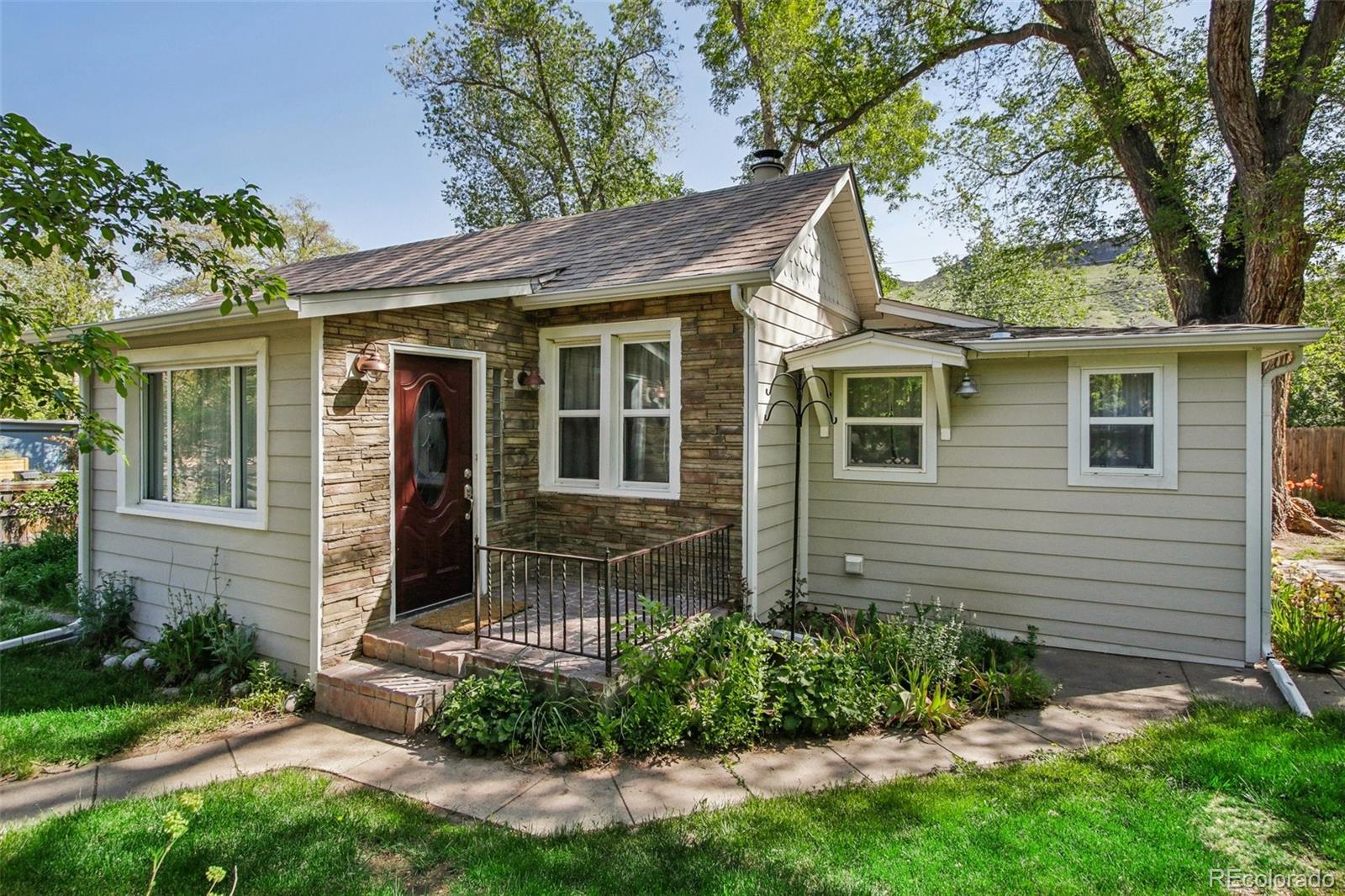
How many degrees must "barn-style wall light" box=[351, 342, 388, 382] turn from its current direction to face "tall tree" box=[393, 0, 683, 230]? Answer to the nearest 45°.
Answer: approximately 135° to its left

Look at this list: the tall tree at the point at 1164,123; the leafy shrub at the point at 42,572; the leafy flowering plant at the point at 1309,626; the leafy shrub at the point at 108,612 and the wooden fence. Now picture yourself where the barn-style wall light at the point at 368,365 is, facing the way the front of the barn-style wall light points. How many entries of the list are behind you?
2

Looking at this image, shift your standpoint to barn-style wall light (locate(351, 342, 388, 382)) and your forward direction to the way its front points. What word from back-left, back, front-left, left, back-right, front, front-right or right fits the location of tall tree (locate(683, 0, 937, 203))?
left

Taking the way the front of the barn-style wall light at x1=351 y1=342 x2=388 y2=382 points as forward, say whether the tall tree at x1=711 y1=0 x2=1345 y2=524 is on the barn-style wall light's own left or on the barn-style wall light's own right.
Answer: on the barn-style wall light's own left

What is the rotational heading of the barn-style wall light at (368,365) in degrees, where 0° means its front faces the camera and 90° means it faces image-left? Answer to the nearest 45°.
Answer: approximately 315°

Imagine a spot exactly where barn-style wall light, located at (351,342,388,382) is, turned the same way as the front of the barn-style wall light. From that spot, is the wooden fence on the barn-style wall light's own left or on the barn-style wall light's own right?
on the barn-style wall light's own left

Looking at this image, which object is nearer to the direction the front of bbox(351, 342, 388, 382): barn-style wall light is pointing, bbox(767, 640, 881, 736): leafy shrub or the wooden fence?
the leafy shrub

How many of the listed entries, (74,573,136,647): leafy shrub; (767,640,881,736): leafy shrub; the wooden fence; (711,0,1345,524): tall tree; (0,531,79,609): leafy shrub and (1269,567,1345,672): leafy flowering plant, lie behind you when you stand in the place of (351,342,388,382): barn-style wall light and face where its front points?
2
